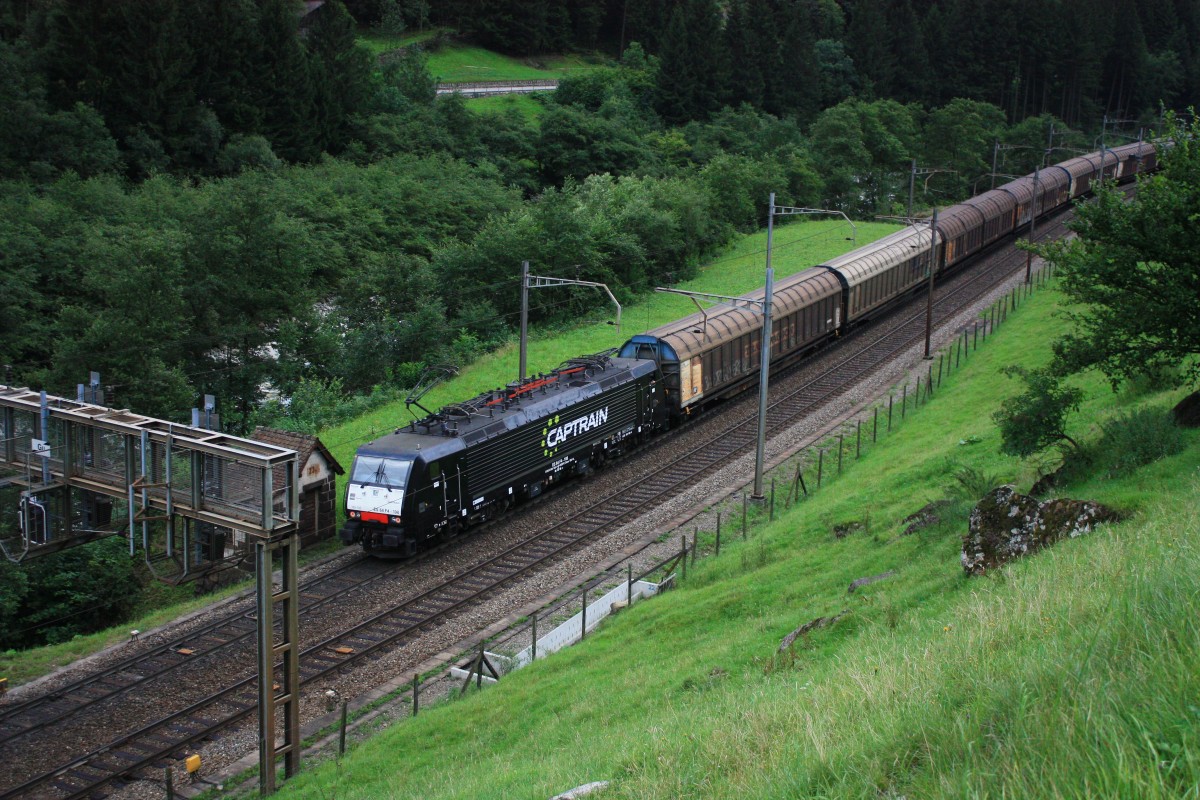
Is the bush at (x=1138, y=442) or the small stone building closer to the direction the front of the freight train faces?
the small stone building

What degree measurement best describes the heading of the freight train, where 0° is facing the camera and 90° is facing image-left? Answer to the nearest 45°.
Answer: approximately 45°

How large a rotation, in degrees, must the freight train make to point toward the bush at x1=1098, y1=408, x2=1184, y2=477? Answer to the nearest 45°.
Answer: approximately 90° to its left

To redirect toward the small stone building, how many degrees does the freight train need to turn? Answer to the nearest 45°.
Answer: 0° — it already faces it

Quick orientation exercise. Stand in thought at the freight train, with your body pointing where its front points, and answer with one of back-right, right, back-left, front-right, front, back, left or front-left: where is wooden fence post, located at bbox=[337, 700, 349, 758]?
front-left
